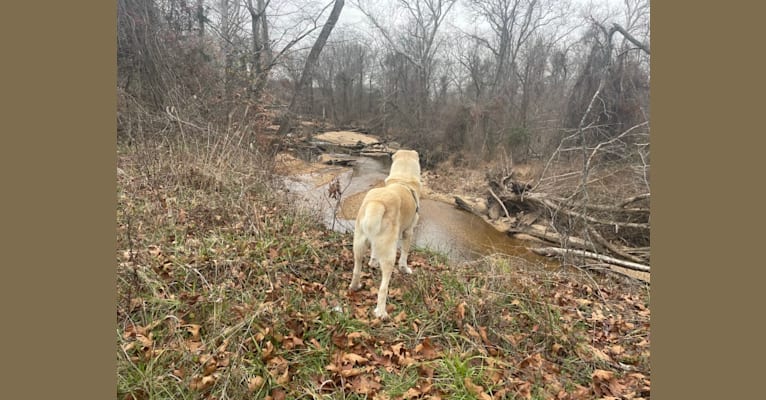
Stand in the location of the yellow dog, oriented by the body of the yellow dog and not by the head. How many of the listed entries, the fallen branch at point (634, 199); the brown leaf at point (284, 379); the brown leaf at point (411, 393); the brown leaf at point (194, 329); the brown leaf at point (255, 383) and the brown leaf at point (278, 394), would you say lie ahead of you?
1

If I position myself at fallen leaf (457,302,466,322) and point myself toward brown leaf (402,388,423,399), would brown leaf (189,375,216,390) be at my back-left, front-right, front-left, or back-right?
front-right

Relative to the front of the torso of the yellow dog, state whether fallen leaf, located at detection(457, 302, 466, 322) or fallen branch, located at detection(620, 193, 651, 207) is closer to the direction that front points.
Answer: the fallen branch

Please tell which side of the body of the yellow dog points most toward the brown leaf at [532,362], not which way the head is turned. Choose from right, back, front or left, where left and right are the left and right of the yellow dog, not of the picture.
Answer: right

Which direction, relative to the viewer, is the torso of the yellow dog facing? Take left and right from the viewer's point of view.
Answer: facing away from the viewer and to the right of the viewer

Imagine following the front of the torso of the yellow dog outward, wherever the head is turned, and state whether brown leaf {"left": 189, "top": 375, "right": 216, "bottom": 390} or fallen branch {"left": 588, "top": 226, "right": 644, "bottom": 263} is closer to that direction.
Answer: the fallen branch

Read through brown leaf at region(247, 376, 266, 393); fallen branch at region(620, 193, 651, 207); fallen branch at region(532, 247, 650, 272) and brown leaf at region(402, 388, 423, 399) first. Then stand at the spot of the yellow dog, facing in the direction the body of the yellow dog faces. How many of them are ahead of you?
2

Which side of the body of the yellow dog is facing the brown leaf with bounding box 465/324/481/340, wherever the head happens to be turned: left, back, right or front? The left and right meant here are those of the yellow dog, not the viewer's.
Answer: right

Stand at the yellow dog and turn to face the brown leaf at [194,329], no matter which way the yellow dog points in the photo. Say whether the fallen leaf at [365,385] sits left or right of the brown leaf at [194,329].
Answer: left

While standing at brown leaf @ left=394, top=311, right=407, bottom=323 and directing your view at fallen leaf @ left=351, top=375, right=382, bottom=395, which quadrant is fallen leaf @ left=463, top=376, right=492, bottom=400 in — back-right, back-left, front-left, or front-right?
front-left

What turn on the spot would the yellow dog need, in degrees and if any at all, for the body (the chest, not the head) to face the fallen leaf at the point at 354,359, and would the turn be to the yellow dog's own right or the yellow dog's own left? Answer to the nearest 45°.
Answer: approximately 135° to the yellow dog's own right
